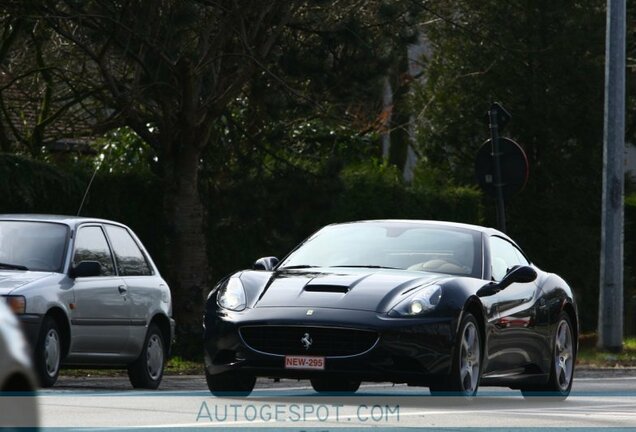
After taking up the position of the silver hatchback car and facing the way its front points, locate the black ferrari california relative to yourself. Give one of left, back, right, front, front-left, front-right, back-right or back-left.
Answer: left

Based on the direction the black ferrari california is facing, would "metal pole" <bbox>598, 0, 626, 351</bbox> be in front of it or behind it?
behind

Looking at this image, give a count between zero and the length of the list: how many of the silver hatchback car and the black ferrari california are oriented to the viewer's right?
0

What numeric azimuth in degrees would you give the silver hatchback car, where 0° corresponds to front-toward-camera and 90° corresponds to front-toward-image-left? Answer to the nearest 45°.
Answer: approximately 45°

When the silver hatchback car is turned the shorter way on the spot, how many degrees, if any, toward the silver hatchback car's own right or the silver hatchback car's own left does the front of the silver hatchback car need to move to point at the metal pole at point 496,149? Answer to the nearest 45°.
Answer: approximately 180°

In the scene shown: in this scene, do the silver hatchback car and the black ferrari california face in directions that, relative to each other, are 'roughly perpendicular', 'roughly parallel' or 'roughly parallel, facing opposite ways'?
roughly parallel

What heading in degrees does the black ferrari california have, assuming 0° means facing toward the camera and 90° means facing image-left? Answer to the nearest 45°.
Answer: approximately 45°

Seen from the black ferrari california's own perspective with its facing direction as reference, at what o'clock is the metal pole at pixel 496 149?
The metal pole is roughly at 5 o'clock from the black ferrari california.
